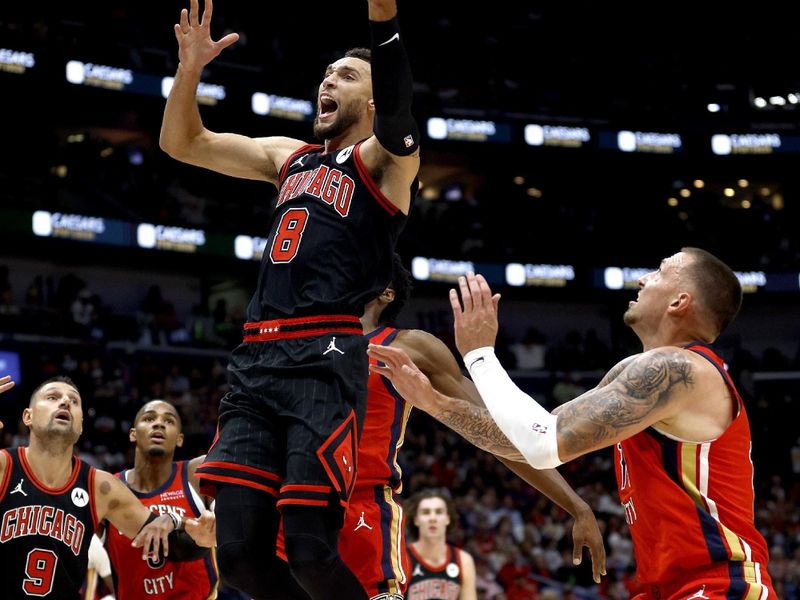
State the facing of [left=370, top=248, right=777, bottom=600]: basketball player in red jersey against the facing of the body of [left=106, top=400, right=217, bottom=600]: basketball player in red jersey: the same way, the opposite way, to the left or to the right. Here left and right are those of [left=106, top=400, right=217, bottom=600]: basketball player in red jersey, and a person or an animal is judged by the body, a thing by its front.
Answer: to the right

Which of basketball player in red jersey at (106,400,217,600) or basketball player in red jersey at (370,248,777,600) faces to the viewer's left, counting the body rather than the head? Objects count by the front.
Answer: basketball player in red jersey at (370,248,777,600)

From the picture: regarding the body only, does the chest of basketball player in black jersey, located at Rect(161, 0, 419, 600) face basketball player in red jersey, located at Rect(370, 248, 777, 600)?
no

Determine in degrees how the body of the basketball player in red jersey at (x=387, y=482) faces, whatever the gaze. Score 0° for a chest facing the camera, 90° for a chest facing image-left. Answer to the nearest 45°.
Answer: approximately 45°

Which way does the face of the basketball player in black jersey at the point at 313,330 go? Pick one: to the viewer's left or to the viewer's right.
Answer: to the viewer's left

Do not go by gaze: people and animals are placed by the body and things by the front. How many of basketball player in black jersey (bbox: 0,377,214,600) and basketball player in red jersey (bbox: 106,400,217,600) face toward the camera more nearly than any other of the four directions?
2

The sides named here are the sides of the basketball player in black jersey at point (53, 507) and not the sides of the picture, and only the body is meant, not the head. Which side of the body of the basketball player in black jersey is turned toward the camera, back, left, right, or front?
front

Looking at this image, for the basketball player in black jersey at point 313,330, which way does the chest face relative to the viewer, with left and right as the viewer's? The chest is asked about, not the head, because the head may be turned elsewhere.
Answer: facing the viewer and to the left of the viewer

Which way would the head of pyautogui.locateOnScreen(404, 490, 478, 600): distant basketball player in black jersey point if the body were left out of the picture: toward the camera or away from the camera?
toward the camera

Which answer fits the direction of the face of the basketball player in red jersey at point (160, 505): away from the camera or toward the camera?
toward the camera

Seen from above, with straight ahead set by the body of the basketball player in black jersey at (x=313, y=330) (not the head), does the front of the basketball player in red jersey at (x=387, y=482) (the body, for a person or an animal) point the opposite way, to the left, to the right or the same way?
the same way

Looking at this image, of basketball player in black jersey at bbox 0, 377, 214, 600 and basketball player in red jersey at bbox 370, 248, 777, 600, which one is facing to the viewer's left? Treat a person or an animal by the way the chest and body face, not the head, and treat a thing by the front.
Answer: the basketball player in red jersey

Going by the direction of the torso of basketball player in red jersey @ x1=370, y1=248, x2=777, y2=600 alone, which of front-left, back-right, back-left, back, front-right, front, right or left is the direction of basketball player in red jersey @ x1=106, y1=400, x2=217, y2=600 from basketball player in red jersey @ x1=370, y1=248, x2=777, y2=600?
front-right

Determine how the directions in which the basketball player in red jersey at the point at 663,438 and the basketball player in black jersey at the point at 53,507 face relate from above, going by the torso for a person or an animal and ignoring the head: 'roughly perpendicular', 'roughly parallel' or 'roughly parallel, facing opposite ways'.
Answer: roughly perpendicular

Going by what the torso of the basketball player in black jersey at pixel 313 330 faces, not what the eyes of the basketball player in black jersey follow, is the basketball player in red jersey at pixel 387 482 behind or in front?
behind

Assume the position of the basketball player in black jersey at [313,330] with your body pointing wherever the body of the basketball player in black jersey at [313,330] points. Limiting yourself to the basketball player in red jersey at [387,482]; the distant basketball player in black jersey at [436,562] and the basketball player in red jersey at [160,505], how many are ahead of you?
0

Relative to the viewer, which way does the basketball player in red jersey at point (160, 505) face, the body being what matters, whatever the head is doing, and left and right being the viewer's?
facing the viewer

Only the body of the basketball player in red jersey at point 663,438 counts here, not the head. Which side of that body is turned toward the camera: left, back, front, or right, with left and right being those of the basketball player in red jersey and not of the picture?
left

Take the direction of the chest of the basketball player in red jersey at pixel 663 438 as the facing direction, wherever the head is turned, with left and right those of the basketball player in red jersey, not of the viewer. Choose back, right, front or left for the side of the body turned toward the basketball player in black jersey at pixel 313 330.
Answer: front
